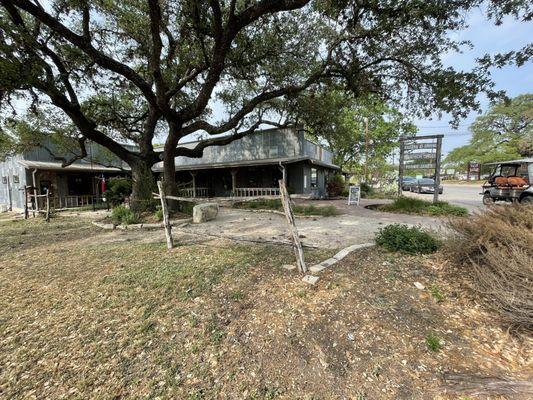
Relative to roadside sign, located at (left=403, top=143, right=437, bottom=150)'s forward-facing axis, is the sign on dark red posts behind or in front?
behind

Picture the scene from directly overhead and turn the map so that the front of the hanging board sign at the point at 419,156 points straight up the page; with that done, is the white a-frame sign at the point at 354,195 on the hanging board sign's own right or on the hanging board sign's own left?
on the hanging board sign's own right

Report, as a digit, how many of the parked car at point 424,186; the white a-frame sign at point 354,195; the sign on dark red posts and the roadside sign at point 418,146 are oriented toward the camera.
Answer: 3

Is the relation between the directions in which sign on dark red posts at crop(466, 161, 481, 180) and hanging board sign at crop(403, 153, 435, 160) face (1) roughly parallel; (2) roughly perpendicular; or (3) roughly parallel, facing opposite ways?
roughly parallel

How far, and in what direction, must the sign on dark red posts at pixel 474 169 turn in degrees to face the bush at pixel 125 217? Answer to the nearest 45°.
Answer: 0° — it already faces it

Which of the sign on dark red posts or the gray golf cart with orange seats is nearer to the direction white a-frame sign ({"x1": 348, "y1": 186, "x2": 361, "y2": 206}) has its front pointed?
the gray golf cart with orange seats

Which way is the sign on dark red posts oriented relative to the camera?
toward the camera

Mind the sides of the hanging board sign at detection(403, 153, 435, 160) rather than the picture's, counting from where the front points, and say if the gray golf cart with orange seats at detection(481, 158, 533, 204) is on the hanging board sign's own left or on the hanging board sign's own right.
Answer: on the hanging board sign's own left

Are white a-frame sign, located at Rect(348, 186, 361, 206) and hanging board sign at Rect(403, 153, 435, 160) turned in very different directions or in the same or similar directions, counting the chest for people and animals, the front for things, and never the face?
same or similar directions

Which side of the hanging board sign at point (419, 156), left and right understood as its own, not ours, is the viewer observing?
front

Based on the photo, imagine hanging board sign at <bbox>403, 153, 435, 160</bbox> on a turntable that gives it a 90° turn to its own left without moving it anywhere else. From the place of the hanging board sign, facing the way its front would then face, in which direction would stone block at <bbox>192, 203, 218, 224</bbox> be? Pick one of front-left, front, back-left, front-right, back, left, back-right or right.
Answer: back-right

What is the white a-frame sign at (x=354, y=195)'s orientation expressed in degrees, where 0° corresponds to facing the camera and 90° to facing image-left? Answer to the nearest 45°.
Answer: approximately 0°
